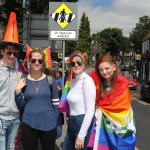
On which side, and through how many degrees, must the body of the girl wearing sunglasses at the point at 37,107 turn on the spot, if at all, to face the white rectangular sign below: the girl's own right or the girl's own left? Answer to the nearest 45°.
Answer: approximately 180°

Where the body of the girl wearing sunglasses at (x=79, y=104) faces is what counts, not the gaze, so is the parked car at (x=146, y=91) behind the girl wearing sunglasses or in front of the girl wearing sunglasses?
behind

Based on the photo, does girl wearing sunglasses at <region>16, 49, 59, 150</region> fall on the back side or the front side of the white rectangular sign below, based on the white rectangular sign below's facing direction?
on the front side

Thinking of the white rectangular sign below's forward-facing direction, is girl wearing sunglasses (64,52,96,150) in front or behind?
in front

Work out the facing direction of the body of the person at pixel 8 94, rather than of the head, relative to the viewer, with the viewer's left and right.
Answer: facing the viewer

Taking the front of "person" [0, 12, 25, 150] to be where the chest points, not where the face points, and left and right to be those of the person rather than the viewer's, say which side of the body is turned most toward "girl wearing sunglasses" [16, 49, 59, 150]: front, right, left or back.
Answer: left

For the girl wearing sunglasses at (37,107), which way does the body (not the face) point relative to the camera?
toward the camera

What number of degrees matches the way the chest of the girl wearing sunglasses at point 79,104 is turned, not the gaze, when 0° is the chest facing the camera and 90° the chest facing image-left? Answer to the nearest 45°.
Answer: approximately 45°

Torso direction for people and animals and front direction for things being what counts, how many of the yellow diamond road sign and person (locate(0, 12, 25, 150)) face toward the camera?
2

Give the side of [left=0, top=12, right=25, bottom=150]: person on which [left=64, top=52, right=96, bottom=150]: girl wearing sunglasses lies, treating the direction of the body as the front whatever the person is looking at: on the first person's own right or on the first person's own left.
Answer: on the first person's own left

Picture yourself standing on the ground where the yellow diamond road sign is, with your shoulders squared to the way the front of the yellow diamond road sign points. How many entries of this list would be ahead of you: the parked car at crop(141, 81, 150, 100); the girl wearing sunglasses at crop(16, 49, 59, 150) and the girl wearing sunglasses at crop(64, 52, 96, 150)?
2

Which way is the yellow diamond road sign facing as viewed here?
toward the camera
